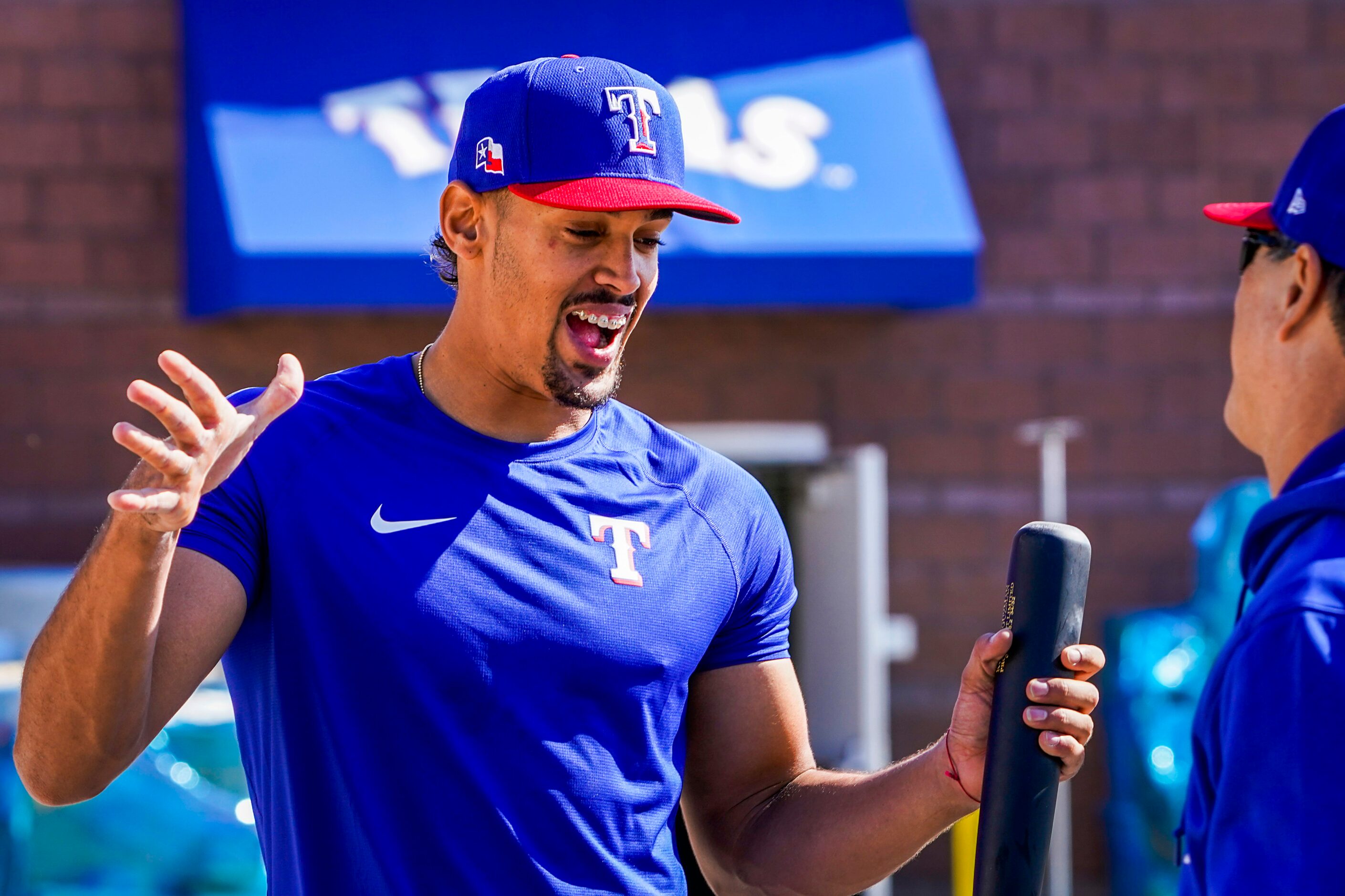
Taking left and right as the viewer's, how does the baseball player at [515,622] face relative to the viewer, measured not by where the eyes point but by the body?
facing the viewer and to the right of the viewer

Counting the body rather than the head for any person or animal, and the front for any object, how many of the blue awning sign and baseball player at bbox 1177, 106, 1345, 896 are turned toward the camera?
1

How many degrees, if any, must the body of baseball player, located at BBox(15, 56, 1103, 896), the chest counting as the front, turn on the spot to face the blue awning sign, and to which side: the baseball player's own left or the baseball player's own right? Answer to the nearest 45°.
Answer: approximately 135° to the baseball player's own left

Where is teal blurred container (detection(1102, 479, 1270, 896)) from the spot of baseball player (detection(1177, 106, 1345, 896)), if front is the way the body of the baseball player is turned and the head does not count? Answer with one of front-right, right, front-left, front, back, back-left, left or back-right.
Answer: right

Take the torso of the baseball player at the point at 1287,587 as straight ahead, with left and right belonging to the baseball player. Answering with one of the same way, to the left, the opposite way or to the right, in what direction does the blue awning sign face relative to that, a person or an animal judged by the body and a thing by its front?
to the left

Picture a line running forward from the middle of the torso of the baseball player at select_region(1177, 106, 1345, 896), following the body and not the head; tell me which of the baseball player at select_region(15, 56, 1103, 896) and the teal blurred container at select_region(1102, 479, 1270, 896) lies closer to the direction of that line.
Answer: the baseball player

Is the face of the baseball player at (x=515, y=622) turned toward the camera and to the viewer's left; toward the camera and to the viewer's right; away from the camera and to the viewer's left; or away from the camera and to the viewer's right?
toward the camera and to the viewer's right

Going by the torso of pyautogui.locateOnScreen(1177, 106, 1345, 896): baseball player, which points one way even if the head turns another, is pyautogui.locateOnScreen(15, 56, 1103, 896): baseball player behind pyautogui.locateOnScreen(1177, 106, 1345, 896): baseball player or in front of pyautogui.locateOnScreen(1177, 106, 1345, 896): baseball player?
in front

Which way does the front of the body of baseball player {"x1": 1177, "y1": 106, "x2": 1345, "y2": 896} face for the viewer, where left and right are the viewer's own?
facing to the left of the viewer
